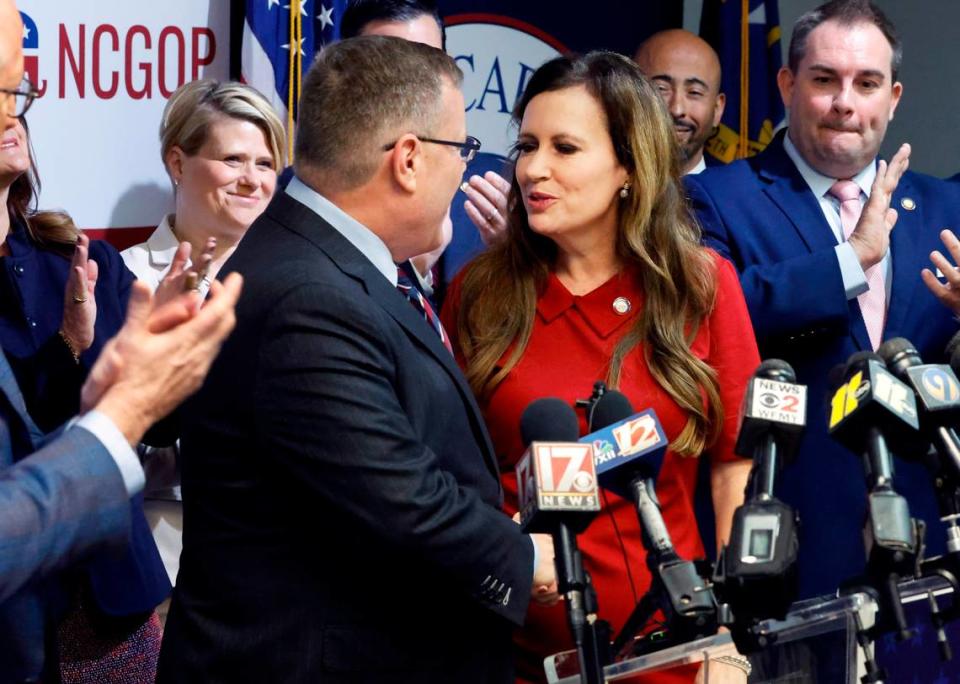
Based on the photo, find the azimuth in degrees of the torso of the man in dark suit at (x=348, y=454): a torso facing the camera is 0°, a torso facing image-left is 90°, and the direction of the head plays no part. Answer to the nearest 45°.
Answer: approximately 270°

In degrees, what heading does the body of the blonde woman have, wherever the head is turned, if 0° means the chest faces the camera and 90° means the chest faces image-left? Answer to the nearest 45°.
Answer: approximately 315°

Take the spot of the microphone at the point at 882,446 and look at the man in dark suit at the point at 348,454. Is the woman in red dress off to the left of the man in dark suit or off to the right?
right

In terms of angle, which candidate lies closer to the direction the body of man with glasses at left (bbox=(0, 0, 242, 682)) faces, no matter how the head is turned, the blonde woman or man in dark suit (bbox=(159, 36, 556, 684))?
the man in dark suit

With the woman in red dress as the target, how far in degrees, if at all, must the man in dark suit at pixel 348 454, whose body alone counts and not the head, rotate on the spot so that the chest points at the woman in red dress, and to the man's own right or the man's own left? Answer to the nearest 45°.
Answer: approximately 45° to the man's own left

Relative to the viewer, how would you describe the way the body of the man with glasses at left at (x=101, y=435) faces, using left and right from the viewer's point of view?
facing to the right of the viewer

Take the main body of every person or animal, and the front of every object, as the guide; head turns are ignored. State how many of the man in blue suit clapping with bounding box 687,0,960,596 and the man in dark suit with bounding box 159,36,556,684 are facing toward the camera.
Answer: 1
